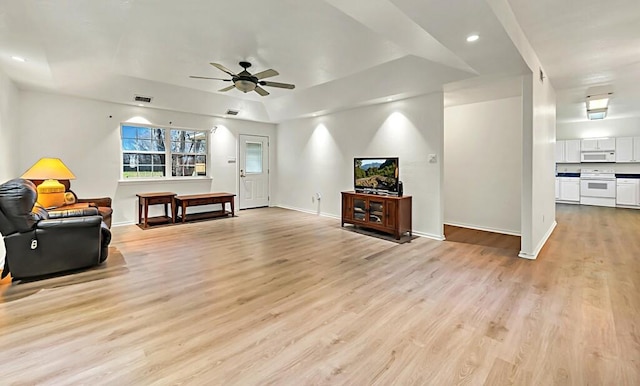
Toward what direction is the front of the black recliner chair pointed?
to the viewer's right

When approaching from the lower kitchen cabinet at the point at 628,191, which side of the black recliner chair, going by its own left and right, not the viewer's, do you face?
front

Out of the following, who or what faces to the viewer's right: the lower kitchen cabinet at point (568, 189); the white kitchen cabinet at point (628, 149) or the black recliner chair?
the black recliner chair
